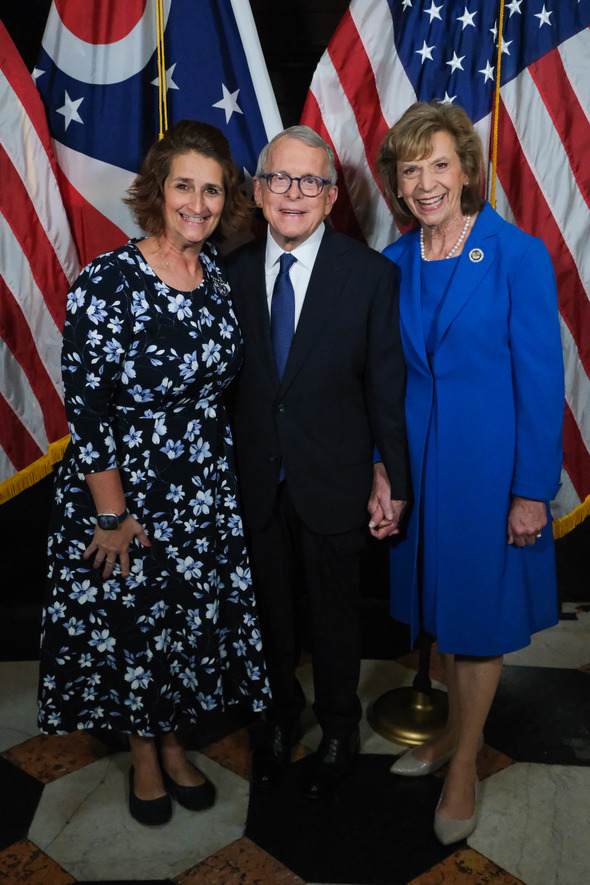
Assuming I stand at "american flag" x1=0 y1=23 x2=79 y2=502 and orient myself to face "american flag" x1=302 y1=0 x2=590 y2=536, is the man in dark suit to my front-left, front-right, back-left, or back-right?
front-right

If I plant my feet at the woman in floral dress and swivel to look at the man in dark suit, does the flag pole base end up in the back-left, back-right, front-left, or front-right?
front-left

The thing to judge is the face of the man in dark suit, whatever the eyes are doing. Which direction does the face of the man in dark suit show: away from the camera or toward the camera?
toward the camera

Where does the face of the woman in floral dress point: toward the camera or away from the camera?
toward the camera

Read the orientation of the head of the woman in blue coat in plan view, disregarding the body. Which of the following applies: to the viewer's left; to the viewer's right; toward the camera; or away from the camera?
toward the camera

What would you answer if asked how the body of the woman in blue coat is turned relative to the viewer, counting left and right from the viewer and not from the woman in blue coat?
facing the viewer and to the left of the viewer

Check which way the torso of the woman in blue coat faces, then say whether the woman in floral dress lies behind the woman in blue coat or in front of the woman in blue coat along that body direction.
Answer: in front
